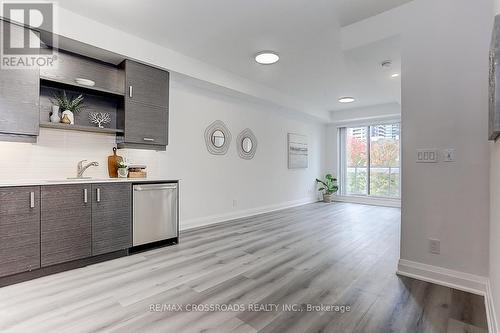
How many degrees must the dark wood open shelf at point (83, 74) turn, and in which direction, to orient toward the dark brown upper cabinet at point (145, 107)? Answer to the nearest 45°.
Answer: approximately 45° to its left

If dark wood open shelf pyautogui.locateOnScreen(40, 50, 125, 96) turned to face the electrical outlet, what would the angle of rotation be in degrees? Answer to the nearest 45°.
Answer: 0° — it already faces it

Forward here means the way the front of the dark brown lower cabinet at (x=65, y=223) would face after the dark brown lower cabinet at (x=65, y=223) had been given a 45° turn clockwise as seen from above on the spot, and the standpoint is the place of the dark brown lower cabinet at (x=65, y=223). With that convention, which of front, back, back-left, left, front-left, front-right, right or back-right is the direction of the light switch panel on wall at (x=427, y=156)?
front-left

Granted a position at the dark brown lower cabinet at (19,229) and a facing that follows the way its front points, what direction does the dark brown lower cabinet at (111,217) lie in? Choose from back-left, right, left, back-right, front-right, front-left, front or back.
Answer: front-left

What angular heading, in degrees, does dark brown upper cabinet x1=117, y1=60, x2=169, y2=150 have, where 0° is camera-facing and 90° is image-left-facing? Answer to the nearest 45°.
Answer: approximately 315°

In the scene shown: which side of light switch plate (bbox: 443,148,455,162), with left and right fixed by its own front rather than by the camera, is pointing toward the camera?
front

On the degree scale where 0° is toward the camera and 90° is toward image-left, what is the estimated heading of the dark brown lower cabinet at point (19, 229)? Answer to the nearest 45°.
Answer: approximately 315°

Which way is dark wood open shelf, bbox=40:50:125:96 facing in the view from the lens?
facing the viewer and to the right of the viewer
